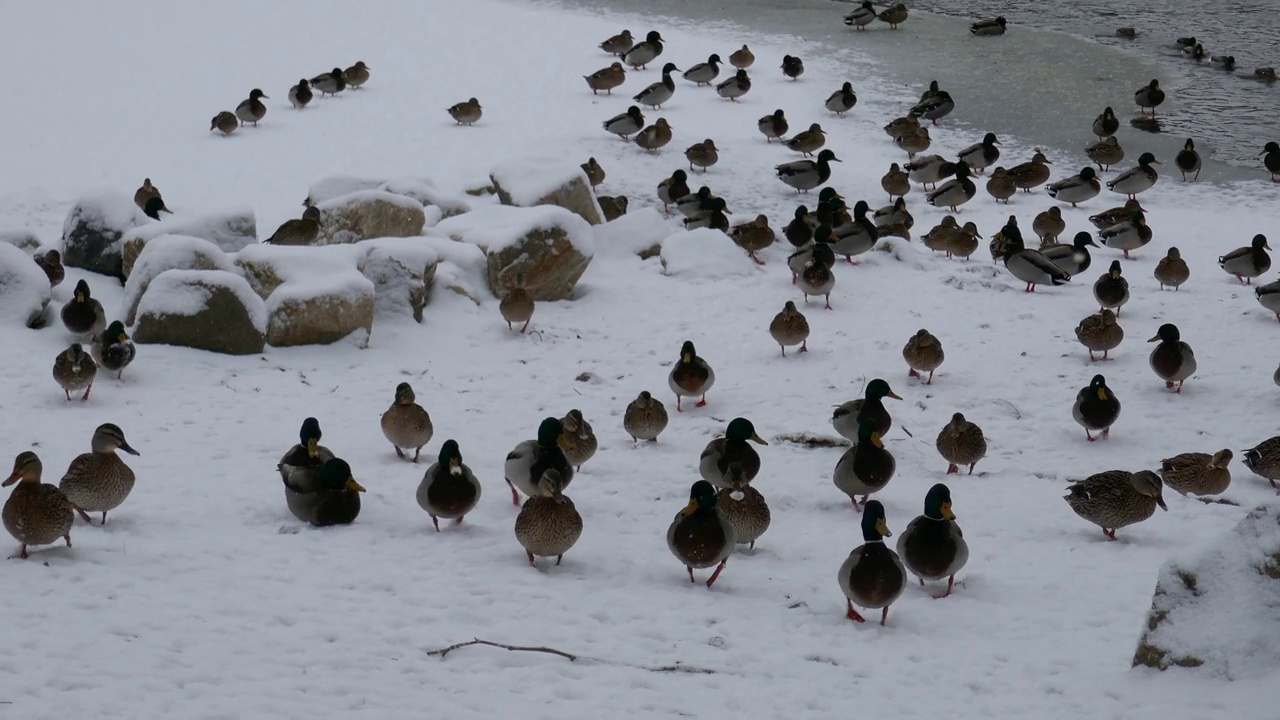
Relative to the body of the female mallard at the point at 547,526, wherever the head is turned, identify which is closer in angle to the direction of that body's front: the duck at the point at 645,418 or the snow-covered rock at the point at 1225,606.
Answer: the snow-covered rock

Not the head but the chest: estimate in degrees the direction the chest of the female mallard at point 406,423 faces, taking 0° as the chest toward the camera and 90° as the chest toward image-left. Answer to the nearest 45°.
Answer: approximately 0°

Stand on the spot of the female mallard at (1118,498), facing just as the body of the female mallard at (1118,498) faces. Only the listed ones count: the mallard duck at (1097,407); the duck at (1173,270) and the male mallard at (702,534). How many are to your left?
2

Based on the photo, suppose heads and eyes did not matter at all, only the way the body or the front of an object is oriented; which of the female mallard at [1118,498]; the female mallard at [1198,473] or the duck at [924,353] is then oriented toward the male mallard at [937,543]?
the duck

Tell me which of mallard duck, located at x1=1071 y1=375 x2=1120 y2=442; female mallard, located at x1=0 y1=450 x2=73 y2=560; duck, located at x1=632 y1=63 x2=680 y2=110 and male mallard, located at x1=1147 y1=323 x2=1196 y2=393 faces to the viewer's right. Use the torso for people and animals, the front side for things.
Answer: the duck

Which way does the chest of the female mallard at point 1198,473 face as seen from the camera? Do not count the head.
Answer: to the viewer's right

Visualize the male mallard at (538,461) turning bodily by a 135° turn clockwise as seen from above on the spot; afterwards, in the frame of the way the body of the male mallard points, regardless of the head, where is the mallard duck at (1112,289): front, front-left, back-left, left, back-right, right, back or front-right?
back-right

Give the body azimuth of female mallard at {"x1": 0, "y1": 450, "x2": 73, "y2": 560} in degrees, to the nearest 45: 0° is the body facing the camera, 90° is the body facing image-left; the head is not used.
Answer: approximately 45°

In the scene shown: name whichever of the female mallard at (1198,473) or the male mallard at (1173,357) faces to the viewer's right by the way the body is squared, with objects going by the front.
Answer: the female mallard at (1198,473)

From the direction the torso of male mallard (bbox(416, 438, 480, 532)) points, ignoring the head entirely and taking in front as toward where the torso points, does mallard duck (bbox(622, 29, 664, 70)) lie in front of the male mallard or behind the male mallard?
behind

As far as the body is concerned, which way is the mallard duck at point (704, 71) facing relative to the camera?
to the viewer's right

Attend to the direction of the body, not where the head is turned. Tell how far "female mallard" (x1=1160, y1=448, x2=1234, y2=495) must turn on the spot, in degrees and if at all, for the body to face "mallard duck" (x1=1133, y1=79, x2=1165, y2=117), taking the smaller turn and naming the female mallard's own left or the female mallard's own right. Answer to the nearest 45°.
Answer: approximately 90° to the female mallard's own left
